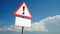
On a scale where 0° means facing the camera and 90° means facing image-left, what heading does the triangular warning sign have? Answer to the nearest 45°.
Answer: approximately 0°
